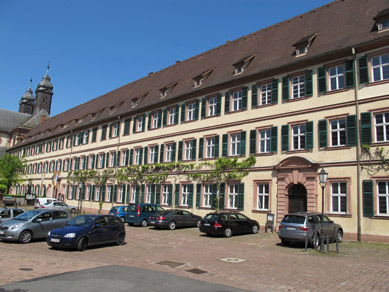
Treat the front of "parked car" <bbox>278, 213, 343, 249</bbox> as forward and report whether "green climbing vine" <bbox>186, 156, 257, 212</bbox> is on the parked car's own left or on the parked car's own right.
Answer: on the parked car's own left

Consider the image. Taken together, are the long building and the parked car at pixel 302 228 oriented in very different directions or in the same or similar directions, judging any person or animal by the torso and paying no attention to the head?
very different directions

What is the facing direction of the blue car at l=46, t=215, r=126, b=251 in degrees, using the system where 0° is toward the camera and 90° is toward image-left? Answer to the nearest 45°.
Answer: approximately 45°

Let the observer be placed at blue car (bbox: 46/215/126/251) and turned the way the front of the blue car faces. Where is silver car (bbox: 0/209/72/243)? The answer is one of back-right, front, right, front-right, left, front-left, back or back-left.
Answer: right

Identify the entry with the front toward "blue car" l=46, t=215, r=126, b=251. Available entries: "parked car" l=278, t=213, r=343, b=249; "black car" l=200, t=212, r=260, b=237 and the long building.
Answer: the long building

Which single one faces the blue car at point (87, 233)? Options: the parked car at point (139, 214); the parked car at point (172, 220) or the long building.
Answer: the long building

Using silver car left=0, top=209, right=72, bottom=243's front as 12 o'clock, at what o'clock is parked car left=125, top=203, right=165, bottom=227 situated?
The parked car is roughly at 6 o'clock from the silver car.

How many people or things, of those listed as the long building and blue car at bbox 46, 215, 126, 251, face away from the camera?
0
